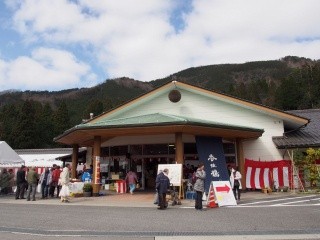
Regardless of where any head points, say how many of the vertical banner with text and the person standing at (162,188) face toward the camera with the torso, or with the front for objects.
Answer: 1

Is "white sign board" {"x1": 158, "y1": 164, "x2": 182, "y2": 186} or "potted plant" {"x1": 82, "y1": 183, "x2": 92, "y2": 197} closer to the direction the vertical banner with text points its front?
the white sign board

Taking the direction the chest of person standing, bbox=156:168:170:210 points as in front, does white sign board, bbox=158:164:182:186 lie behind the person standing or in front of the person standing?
in front

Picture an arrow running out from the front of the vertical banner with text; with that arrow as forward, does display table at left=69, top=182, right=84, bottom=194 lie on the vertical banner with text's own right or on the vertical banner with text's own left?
on the vertical banner with text's own right

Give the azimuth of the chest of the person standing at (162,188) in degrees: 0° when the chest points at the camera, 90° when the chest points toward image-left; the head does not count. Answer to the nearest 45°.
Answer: approximately 225°

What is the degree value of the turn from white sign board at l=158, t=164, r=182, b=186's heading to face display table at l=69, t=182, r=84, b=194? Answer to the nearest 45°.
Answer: approximately 135° to its right

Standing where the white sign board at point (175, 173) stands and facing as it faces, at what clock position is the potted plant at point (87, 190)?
The potted plant is roughly at 4 o'clock from the white sign board.

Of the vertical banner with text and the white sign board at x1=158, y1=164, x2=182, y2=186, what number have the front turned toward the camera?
2

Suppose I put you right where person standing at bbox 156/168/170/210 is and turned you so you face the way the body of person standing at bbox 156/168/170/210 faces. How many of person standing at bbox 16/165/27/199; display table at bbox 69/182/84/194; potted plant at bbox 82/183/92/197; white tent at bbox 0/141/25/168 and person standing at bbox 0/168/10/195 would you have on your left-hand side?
5

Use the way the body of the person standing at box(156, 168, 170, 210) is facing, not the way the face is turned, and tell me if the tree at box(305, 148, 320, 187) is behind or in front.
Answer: in front

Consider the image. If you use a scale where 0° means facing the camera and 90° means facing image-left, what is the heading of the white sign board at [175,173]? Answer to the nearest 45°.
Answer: approximately 0°
